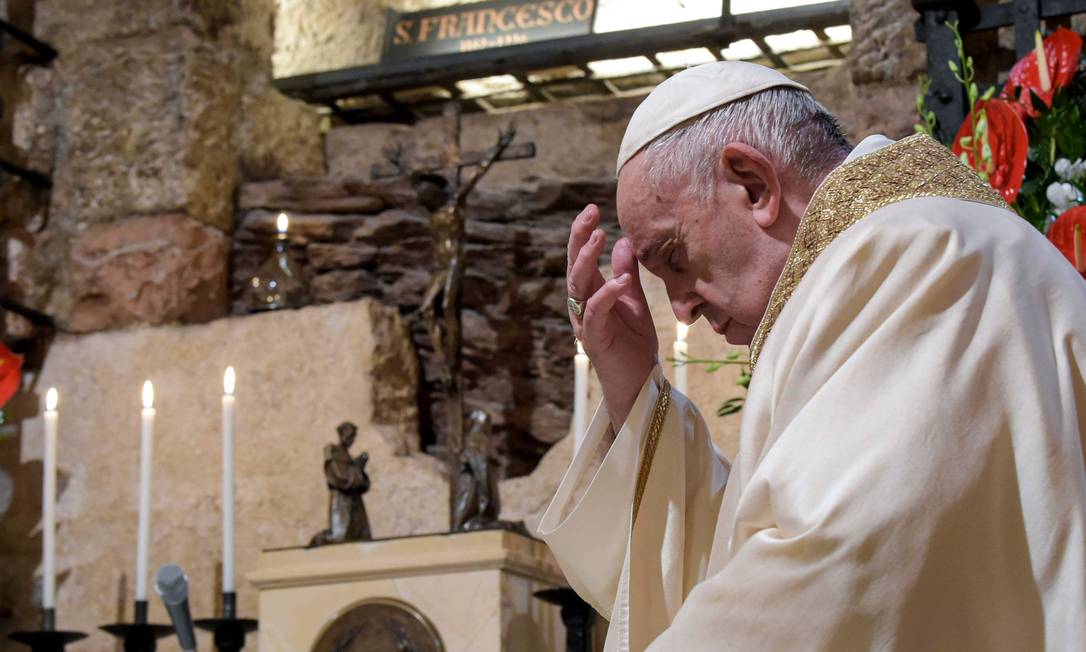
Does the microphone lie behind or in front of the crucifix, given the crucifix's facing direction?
in front

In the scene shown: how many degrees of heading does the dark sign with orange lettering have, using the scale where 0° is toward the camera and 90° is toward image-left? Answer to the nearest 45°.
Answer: approximately 0°

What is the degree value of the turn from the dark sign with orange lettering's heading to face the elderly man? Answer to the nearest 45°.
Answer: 0° — it already faces them

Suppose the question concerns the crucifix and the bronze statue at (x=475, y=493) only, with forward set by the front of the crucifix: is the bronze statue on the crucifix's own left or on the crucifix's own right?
on the crucifix's own left

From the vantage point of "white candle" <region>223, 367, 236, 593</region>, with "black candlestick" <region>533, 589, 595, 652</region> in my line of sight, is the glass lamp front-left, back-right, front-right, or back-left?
back-left

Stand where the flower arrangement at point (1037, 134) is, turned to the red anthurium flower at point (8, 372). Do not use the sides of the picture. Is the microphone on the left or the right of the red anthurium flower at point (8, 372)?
left

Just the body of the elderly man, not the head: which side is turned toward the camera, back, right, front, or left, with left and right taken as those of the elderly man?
left

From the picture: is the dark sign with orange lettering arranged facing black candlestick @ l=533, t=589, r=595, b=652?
yes
